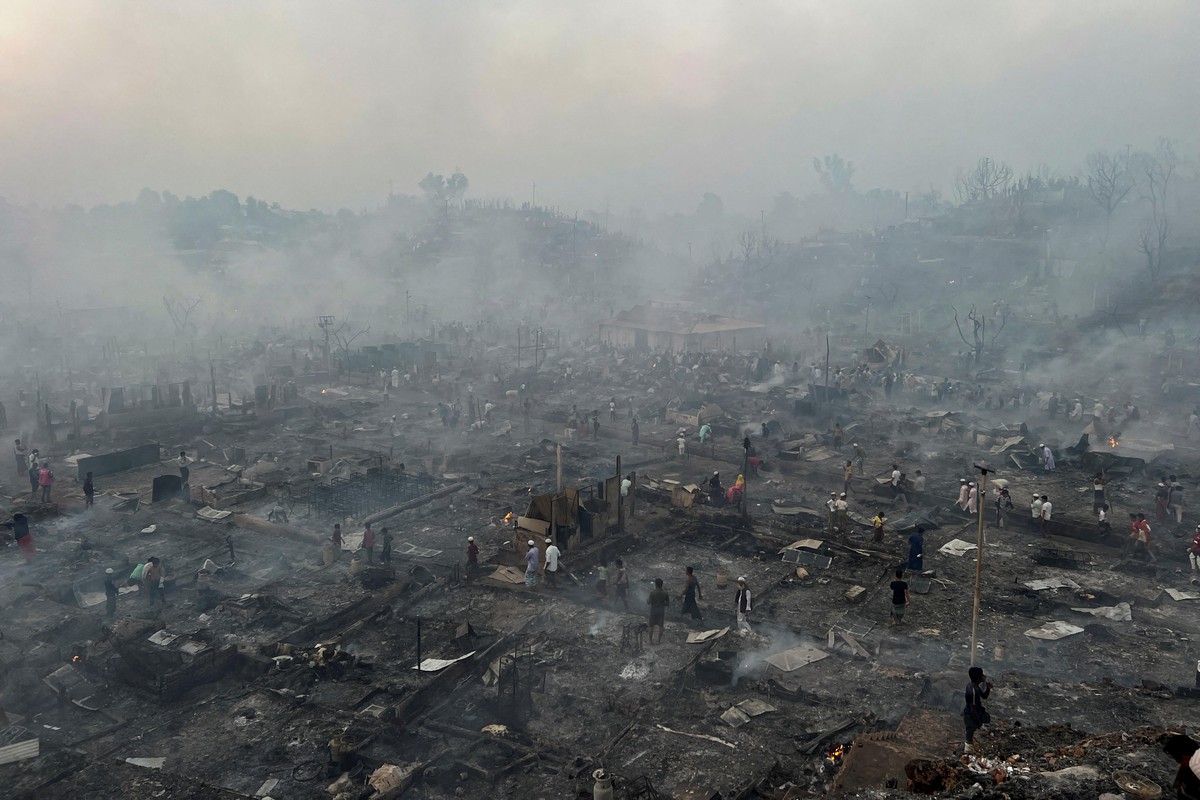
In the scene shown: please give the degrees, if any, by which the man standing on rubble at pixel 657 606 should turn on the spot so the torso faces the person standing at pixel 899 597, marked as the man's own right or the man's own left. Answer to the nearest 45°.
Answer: approximately 90° to the man's own right

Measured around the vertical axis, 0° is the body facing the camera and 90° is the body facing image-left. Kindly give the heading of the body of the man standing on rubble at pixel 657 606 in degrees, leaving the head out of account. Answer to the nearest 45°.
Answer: approximately 180°

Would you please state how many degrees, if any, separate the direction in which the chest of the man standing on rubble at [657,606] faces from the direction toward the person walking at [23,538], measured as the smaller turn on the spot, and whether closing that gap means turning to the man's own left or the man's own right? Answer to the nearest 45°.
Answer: approximately 90° to the man's own left

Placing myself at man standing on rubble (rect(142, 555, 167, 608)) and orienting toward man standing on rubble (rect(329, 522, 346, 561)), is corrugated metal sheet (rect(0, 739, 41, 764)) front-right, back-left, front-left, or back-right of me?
back-right

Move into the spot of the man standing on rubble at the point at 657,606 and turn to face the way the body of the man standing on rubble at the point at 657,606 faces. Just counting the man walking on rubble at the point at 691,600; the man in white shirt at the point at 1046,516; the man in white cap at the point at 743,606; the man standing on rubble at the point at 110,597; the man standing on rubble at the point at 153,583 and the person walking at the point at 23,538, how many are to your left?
3

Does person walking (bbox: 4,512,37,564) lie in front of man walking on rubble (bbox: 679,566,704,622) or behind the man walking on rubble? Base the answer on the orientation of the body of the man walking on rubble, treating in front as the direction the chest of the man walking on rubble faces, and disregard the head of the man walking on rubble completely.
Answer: in front
